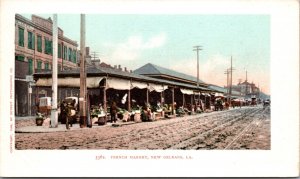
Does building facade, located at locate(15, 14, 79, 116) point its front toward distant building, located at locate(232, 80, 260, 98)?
no

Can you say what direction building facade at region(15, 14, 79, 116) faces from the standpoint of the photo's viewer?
facing the viewer and to the right of the viewer

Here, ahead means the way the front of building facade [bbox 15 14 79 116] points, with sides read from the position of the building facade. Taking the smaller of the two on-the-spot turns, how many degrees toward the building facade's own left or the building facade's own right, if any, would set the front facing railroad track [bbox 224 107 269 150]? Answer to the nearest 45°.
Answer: approximately 45° to the building facade's own left
